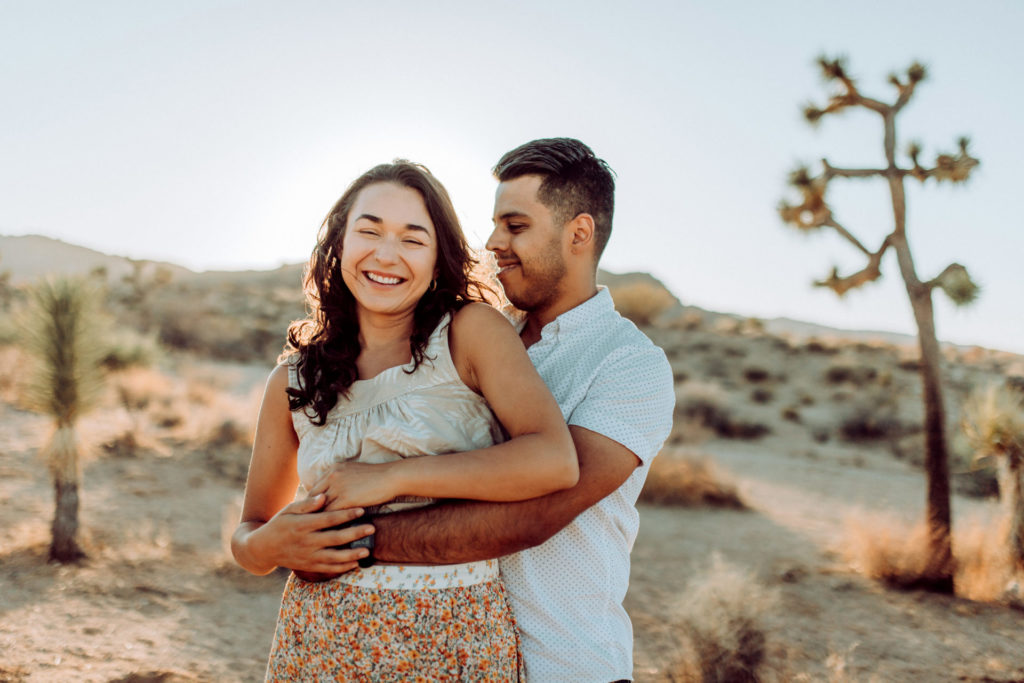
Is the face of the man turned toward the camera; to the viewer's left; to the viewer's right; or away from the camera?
to the viewer's left

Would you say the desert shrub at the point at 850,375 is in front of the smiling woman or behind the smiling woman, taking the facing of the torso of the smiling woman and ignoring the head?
behind

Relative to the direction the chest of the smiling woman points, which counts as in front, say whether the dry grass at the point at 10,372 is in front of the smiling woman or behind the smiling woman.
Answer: behind

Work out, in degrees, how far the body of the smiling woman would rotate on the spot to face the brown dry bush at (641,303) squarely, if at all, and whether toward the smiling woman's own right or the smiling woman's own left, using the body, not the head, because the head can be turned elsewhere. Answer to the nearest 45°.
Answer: approximately 180°

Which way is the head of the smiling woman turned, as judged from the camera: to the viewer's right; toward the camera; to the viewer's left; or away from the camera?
toward the camera

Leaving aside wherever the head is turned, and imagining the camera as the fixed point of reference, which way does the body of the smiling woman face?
toward the camera

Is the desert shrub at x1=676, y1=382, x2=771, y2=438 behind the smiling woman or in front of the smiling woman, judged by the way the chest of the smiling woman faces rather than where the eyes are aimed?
behind

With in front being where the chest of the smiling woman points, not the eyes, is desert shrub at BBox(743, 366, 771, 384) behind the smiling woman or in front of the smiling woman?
behind

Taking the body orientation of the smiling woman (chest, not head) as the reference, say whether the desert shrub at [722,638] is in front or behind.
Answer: behind
